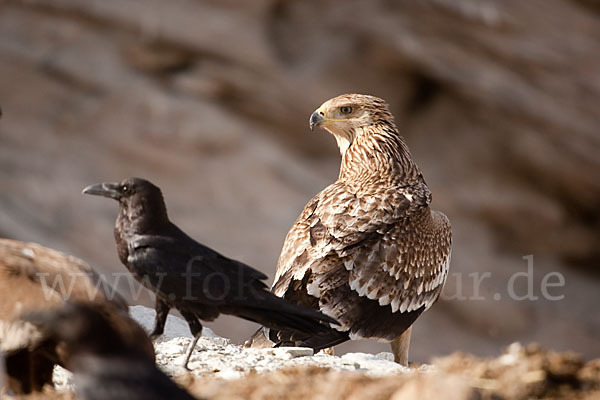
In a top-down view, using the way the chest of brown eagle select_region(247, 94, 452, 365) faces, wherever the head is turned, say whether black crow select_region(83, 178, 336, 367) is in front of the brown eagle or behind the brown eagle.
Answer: behind

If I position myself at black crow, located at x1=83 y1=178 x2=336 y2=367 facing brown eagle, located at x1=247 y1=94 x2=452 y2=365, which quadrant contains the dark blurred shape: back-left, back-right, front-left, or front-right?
back-right

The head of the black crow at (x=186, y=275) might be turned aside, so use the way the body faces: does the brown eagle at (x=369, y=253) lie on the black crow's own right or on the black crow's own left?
on the black crow's own right

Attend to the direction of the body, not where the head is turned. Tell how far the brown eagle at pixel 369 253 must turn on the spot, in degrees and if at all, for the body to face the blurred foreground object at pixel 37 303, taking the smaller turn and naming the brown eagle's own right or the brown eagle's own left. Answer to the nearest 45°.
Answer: approximately 180°

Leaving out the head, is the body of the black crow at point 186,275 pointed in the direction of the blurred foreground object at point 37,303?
yes

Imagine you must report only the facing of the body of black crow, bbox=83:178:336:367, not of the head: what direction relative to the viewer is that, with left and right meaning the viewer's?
facing to the left of the viewer

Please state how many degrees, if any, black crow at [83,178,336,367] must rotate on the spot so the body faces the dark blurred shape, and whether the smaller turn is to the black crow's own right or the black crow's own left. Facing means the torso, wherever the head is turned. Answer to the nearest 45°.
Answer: approximately 90° to the black crow's own left

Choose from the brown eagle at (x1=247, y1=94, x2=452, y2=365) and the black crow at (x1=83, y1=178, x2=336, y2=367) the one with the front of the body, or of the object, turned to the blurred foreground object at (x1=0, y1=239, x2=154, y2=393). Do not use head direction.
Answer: the black crow

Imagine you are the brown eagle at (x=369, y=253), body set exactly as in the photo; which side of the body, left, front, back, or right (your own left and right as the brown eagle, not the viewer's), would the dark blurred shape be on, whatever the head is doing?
back

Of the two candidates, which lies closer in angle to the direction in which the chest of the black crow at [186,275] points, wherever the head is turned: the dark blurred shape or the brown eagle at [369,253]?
the dark blurred shape

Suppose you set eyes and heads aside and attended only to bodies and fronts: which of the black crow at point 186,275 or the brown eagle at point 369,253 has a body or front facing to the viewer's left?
the black crow

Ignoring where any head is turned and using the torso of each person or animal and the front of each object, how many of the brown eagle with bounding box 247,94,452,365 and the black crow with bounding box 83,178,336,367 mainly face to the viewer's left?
1

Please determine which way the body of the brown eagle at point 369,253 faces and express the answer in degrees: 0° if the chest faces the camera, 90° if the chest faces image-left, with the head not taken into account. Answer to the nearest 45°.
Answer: approximately 225°
